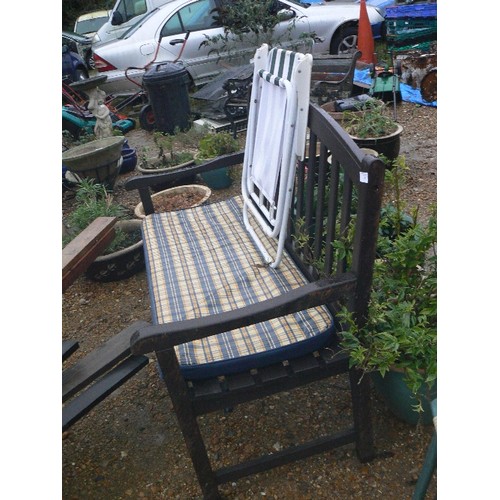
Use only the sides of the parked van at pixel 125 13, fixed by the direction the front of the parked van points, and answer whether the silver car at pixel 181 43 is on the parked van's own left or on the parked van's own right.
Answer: on the parked van's own left

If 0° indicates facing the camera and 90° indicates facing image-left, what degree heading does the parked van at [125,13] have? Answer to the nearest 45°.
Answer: approximately 45°

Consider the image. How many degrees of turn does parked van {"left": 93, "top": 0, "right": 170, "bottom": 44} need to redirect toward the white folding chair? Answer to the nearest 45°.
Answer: approximately 45° to its left

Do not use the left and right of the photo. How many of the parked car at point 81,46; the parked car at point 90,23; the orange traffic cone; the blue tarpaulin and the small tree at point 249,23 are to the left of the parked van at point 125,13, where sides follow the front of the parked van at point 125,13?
3

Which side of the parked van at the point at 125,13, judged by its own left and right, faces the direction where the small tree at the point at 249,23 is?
left

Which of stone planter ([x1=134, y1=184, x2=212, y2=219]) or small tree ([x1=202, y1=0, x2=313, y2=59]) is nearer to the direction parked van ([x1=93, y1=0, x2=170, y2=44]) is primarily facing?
the stone planter

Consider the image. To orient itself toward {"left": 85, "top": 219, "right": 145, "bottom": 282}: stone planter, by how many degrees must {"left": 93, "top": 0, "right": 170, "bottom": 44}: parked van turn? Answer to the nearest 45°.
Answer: approximately 45° to its left

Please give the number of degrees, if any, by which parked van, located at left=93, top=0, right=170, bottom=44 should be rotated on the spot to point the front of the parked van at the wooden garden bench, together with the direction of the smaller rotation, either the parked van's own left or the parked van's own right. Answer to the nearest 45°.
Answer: approximately 45° to the parked van's own left

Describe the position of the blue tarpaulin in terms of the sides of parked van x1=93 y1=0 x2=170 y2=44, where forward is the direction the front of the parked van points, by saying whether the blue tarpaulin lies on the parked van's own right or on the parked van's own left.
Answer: on the parked van's own left

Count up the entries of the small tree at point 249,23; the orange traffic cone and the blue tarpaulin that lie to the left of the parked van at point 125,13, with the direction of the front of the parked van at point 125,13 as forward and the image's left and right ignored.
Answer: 3

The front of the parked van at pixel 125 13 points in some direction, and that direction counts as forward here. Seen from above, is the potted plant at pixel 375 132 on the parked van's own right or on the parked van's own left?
on the parked van's own left

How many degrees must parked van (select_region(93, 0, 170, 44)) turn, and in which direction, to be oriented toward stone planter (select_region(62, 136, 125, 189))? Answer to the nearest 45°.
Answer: approximately 45° to its left

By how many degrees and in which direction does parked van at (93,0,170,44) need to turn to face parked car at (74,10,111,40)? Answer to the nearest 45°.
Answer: approximately 135° to its right
